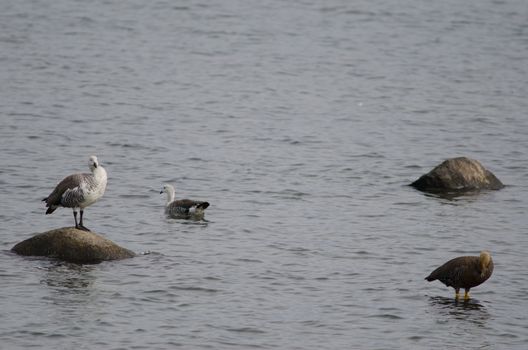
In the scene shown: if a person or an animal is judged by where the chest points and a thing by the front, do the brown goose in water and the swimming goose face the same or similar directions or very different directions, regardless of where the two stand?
very different directions

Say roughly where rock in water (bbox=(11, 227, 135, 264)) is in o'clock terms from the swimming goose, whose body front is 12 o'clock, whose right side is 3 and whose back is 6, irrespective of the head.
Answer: The rock in water is roughly at 10 o'clock from the swimming goose.

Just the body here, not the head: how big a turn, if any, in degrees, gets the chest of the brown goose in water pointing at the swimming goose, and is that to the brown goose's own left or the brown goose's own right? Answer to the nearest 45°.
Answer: approximately 135° to the brown goose's own left

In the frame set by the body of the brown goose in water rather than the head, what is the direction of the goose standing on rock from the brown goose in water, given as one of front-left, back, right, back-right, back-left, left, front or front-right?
back

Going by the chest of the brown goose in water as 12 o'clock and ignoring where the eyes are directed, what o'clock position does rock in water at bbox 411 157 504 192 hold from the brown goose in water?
The rock in water is roughly at 9 o'clock from the brown goose in water.

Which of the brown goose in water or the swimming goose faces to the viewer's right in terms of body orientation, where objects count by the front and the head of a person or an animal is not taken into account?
the brown goose in water

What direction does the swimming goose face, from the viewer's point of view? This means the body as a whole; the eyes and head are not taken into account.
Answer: to the viewer's left

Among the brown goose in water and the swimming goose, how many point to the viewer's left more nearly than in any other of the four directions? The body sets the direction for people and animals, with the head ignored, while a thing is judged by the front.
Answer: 1

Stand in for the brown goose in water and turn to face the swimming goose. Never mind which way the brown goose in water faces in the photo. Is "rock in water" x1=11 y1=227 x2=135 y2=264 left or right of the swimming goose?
left

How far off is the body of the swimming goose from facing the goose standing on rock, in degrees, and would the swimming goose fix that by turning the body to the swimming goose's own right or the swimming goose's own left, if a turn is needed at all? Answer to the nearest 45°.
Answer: approximately 45° to the swimming goose's own left

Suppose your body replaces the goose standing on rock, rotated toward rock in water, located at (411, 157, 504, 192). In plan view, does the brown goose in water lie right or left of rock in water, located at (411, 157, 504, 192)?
right

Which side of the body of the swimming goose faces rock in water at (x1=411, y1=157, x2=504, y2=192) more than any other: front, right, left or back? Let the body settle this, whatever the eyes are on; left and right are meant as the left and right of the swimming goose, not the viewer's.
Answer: back

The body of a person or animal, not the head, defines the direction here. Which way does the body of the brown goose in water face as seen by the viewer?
to the viewer's right
